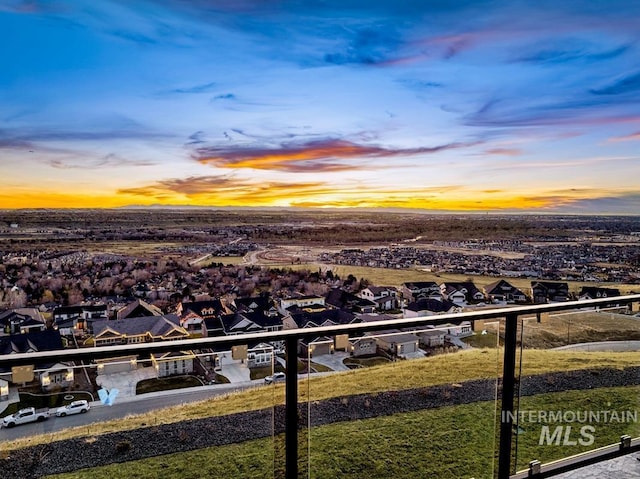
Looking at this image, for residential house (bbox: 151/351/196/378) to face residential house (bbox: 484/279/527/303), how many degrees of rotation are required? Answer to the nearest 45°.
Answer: approximately 135° to its left

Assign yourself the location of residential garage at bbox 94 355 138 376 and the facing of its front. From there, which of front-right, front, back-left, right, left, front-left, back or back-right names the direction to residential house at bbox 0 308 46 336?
back

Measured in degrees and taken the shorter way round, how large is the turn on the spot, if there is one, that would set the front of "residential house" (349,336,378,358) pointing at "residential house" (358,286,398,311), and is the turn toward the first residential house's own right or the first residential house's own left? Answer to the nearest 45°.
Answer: approximately 180°

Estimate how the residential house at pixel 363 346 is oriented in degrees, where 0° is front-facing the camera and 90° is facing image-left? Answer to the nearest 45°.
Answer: approximately 0°

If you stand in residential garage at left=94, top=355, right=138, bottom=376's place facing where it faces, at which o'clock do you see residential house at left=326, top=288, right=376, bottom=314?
residential house at left=326, top=288, right=376, bottom=314 is roughly at 7 o'clock from residential garage at left=94, top=355, right=138, bottom=376.

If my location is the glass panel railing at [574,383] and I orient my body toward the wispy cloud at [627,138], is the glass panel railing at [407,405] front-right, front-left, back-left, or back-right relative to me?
back-left
